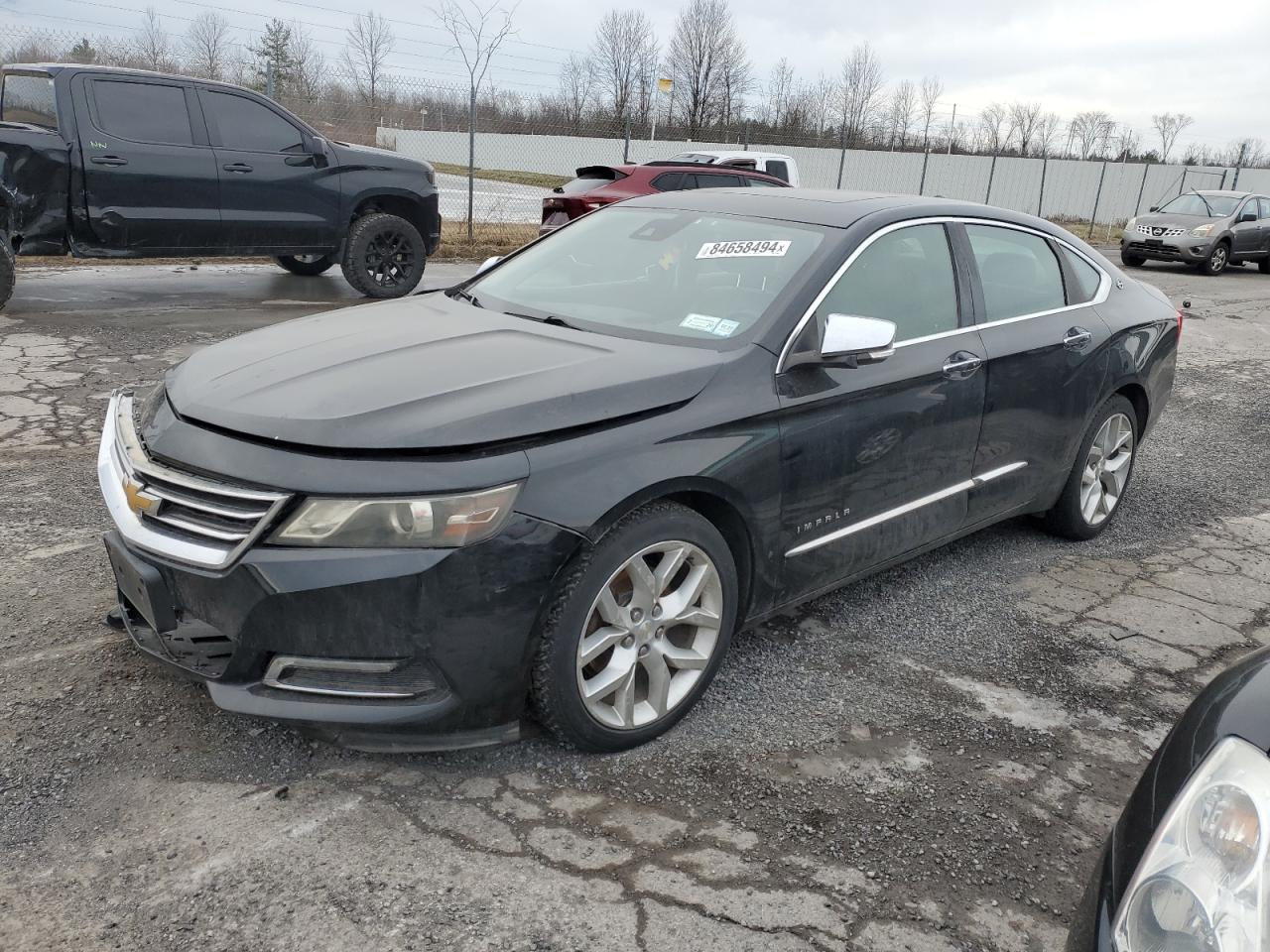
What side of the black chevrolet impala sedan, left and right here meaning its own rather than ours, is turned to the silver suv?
back

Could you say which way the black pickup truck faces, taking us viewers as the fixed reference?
facing away from the viewer and to the right of the viewer

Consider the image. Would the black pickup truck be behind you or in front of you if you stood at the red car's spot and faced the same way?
behind

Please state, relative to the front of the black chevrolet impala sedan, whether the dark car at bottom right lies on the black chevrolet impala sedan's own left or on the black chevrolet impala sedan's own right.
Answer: on the black chevrolet impala sedan's own left

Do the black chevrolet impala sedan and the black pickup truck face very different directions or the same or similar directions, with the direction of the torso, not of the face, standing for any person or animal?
very different directions

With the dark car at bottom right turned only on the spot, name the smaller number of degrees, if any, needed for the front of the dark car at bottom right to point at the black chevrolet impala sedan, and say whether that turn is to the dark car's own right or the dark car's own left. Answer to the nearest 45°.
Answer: approximately 90° to the dark car's own right

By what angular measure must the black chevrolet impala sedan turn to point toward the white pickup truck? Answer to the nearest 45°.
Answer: approximately 135° to its right

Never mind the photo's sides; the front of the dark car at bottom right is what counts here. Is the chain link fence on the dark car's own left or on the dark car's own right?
on the dark car's own right

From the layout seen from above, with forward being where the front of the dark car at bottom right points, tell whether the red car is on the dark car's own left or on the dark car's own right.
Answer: on the dark car's own right

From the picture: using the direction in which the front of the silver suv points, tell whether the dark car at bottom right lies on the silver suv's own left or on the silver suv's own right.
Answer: on the silver suv's own left

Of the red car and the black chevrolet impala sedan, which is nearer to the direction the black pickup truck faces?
the red car
